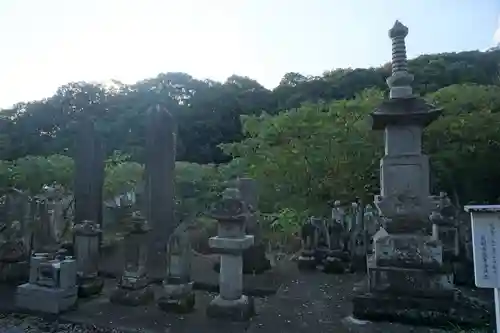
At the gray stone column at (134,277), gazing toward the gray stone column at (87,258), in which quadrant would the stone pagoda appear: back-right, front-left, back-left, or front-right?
back-right

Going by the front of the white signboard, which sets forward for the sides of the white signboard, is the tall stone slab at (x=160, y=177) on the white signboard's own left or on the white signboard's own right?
on the white signboard's own right

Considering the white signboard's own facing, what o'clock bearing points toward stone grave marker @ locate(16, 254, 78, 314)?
The stone grave marker is roughly at 3 o'clock from the white signboard.

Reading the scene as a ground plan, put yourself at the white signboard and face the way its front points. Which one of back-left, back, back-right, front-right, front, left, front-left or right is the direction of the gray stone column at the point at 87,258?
right

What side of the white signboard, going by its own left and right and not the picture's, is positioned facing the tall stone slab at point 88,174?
right

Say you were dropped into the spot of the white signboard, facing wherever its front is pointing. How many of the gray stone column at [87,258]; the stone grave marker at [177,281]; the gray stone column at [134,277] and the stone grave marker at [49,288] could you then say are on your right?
4

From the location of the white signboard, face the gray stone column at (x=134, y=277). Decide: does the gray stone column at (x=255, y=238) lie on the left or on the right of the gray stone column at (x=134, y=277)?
right

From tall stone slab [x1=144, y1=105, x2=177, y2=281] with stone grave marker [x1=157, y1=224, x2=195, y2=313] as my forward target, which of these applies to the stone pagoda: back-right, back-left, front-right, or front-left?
front-left

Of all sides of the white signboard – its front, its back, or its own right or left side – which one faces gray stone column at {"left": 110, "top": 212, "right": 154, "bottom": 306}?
right

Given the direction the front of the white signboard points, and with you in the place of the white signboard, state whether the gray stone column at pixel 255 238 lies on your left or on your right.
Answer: on your right

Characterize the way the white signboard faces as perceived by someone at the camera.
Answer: facing the viewer

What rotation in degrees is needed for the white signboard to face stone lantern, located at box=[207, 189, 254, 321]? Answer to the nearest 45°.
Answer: approximately 90° to its right
